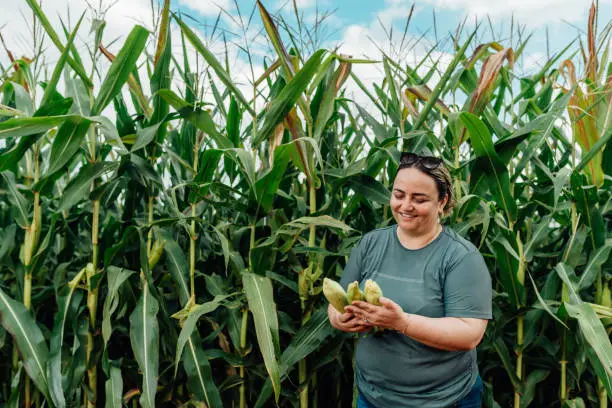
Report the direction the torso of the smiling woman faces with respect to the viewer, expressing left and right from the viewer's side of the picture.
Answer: facing the viewer and to the left of the viewer

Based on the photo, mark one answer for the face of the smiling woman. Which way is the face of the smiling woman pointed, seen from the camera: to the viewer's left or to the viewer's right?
to the viewer's left
